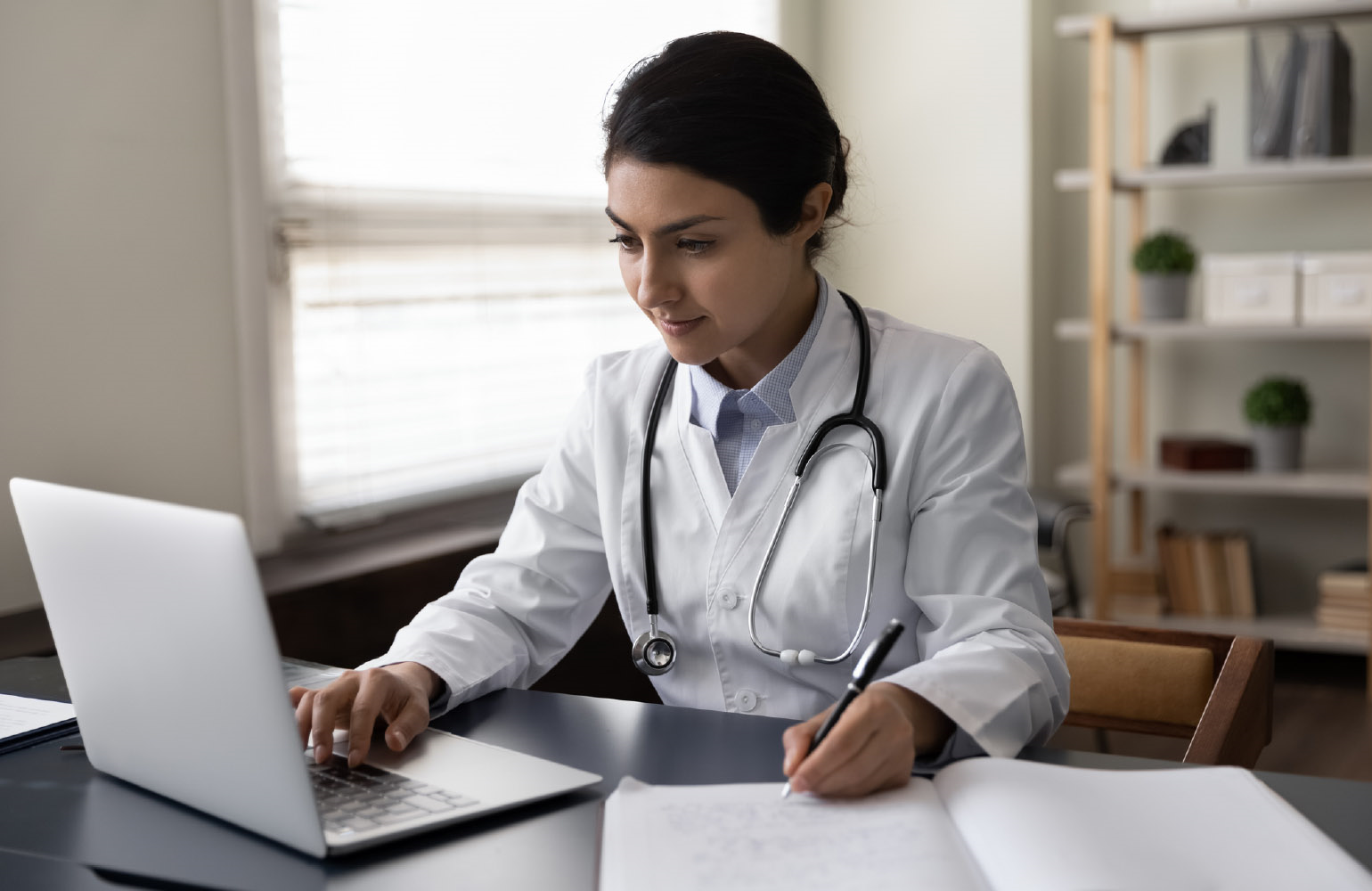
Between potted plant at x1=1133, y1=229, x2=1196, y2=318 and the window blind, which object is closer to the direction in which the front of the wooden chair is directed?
the window blind

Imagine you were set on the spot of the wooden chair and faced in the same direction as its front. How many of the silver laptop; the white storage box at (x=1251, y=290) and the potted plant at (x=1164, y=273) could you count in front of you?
1

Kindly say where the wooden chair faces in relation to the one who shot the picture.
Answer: facing the viewer and to the left of the viewer

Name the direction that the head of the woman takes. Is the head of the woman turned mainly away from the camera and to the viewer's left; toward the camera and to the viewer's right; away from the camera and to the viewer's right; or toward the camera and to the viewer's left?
toward the camera and to the viewer's left

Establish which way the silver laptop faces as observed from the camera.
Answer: facing away from the viewer and to the right of the viewer

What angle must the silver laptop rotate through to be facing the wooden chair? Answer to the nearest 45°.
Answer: approximately 45° to its right

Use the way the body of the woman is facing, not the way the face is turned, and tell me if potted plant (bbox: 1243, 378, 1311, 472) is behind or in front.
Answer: behind

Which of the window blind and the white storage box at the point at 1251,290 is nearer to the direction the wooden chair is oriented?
the window blind

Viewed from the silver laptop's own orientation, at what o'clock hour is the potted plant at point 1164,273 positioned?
The potted plant is roughly at 12 o'clock from the silver laptop.

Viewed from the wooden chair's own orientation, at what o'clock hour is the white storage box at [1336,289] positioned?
The white storage box is roughly at 5 o'clock from the wooden chair.

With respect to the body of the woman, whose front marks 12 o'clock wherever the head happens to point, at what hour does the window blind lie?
The window blind is roughly at 4 o'clock from the woman.

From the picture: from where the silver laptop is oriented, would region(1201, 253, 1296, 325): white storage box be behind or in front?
in front

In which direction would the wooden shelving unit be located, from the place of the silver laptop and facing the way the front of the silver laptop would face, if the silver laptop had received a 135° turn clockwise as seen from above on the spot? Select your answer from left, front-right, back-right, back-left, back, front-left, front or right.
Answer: back-left

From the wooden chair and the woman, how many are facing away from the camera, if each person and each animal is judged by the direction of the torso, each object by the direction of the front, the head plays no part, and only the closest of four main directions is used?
0

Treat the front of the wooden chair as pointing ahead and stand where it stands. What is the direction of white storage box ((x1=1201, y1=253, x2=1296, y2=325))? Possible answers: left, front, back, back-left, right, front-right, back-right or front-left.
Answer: back-right

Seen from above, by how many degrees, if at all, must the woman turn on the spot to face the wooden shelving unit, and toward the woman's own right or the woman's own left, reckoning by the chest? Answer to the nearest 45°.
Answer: approximately 180°
